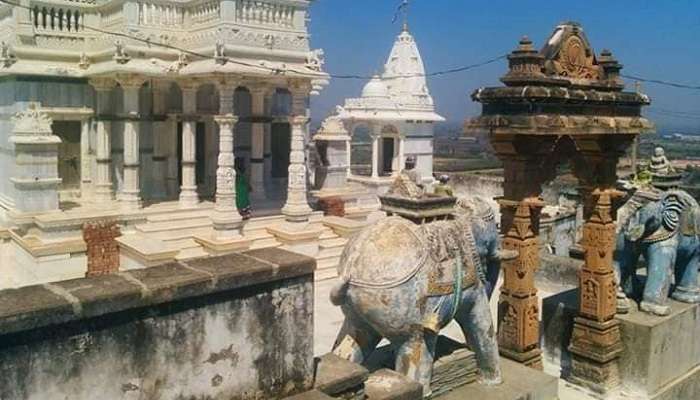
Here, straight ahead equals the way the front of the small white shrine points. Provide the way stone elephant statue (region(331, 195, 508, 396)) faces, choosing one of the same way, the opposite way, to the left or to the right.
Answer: the opposite way

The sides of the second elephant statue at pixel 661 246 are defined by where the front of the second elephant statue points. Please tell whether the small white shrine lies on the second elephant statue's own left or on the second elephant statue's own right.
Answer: on the second elephant statue's own right

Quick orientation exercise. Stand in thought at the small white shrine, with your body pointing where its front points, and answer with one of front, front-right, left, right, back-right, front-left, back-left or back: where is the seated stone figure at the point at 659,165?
front-left

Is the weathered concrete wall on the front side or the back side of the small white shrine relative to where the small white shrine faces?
on the front side

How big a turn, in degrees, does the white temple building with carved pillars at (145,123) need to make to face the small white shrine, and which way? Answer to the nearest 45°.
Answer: approximately 90° to its left

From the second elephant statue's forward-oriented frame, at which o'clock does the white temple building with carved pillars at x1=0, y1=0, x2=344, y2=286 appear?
The white temple building with carved pillars is roughly at 2 o'clock from the second elephant statue.

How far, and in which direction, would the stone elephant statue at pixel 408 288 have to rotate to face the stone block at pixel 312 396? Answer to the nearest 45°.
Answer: approximately 135° to its right

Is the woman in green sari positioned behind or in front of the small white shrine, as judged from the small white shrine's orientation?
in front

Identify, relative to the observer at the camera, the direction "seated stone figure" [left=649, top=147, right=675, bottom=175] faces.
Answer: facing the viewer and to the left of the viewer

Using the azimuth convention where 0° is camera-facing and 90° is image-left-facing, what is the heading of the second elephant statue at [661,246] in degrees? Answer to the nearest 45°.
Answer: approximately 45°

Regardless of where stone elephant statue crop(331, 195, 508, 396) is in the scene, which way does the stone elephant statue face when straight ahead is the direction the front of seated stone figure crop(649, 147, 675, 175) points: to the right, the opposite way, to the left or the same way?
the opposite way
